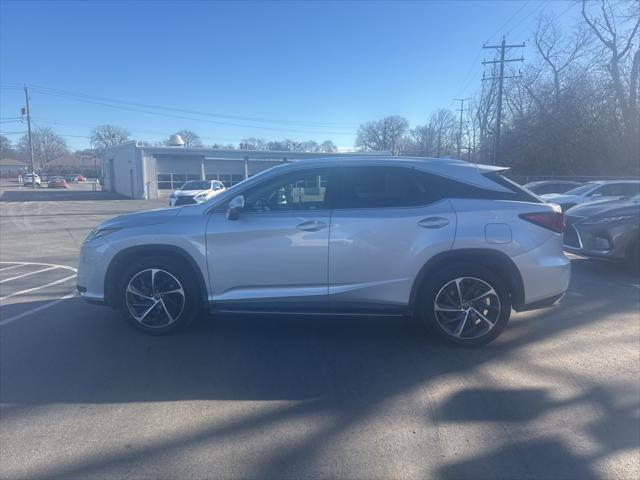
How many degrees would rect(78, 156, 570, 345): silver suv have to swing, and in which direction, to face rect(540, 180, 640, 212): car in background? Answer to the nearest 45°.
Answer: approximately 135° to its right

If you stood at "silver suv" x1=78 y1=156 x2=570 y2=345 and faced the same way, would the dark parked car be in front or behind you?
behind

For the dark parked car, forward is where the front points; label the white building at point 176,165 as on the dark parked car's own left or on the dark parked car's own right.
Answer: on the dark parked car's own right

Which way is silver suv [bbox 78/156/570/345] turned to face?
to the viewer's left

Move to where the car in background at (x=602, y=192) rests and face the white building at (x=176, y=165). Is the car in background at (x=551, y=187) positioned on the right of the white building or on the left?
right

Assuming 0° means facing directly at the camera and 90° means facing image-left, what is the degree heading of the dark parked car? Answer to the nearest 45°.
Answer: approximately 45°

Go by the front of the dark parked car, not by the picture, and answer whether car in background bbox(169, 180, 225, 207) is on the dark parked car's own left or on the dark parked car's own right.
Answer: on the dark parked car's own right

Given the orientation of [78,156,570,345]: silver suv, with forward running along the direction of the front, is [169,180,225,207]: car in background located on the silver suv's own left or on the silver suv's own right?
on the silver suv's own right
